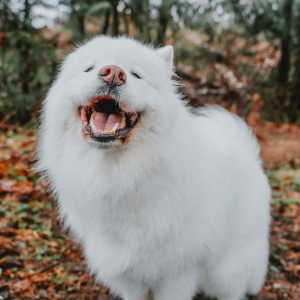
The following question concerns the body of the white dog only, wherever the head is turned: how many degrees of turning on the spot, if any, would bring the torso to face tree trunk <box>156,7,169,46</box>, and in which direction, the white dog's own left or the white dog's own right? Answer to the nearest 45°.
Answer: approximately 135° to the white dog's own right

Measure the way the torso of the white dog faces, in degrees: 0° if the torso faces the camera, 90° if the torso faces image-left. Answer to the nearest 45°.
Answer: approximately 45°

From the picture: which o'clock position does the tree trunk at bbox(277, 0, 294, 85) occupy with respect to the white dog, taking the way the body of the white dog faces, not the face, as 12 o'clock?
The tree trunk is roughly at 5 o'clock from the white dog.

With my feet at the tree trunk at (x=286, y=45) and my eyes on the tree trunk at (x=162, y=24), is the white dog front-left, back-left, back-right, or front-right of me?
front-left

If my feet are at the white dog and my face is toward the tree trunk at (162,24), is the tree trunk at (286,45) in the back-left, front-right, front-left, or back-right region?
front-right
